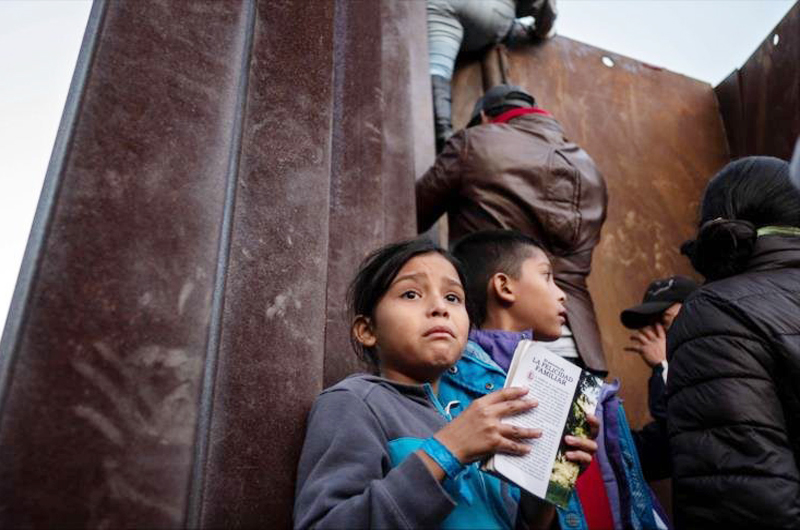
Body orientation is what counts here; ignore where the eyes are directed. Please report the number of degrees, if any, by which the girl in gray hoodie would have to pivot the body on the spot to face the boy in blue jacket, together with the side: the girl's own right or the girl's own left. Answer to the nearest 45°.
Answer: approximately 135° to the girl's own left

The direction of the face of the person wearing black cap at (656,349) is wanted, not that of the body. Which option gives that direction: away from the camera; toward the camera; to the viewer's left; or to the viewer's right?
to the viewer's left

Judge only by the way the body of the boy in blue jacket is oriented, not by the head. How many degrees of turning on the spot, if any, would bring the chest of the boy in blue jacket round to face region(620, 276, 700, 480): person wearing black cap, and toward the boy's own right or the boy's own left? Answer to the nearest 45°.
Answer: approximately 45° to the boy's own left

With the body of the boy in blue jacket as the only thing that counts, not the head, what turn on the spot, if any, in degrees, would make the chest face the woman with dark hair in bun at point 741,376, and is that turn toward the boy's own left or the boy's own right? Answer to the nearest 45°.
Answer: approximately 45° to the boy's own right

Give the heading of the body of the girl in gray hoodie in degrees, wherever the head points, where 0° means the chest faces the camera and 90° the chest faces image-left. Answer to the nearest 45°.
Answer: approximately 315°

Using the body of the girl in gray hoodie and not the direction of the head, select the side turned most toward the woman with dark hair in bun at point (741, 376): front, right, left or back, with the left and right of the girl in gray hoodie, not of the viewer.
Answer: left

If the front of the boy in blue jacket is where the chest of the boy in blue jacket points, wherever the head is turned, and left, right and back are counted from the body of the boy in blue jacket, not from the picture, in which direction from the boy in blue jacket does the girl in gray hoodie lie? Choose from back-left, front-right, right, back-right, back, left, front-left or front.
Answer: right

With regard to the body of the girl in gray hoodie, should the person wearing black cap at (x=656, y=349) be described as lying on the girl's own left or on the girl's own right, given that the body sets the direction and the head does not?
on the girl's own left

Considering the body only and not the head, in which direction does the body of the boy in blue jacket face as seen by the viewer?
to the viewer's right

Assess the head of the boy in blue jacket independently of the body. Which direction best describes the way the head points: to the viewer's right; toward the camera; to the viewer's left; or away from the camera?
to the viewer's right
